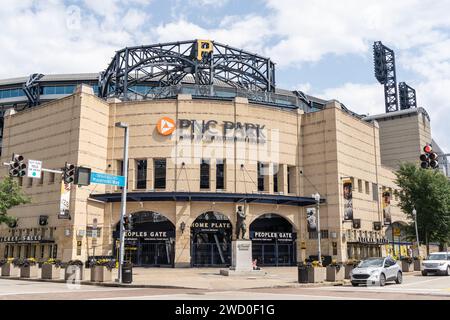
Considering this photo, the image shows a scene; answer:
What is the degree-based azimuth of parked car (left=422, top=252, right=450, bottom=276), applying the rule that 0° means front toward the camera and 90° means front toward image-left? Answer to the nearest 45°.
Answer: approximately 45°

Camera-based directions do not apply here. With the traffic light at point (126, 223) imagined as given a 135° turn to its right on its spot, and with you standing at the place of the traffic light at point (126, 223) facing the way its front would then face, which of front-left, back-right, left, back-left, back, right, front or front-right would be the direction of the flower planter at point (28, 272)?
front

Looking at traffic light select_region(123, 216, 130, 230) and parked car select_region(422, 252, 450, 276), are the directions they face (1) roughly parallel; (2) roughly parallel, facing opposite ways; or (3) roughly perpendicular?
roughly perpendicular

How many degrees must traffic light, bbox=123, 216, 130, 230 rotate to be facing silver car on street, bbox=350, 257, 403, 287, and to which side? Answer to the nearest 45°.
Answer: approximately 90° to its left

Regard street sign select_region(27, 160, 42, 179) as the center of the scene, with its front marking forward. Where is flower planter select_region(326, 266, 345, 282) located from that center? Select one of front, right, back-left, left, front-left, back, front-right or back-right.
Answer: left

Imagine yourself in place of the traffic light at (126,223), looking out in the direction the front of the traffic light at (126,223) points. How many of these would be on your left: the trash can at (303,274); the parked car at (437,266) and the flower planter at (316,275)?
3

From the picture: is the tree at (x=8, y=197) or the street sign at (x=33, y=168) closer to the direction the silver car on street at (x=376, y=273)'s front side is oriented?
the street sign

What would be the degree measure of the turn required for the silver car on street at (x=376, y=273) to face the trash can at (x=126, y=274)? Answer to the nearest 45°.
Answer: approximately 45° to its right

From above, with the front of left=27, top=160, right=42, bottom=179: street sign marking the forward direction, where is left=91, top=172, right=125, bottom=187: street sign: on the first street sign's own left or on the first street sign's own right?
on the first street sign's own left

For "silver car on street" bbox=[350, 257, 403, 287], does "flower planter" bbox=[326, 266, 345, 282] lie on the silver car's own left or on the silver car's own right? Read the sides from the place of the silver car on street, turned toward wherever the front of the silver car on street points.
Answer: on the silver car's own right

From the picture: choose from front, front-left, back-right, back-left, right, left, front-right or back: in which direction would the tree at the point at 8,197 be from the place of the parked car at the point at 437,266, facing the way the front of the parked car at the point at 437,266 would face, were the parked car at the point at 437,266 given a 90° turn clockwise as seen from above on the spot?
front-left

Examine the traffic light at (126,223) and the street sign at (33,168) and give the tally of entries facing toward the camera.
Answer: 2

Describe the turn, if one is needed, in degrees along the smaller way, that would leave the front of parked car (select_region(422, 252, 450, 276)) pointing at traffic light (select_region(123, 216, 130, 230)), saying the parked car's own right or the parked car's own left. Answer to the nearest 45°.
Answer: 0° — it already faces it
